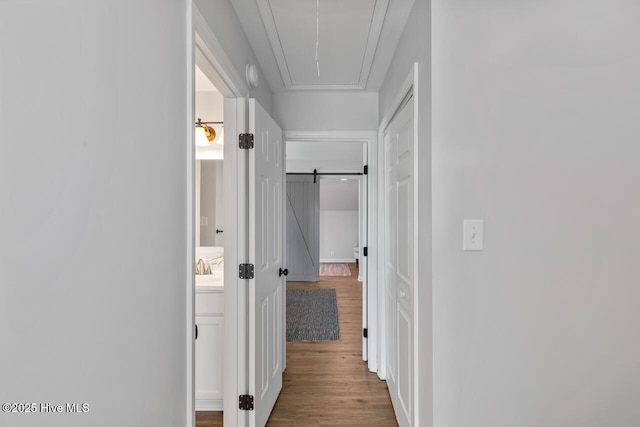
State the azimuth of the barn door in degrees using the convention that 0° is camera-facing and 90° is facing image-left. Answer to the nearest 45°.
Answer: approximately 0°

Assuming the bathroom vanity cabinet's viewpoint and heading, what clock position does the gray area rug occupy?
The gray area rug is roughly at 7 o'clock from the bathroom vanity cabinet.

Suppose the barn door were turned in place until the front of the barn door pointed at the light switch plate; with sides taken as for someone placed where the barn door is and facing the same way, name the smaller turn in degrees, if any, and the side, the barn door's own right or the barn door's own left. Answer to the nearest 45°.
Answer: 0° — it already faces it

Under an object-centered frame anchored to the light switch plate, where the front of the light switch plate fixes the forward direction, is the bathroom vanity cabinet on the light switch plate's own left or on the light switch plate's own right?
on the light switch plate's own right

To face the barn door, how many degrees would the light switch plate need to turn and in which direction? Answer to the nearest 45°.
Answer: approximately 135° to its right

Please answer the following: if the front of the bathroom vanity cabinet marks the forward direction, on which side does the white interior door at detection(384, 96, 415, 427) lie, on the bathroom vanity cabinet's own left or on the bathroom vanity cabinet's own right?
on the bathroom vanity cabinet's own left
